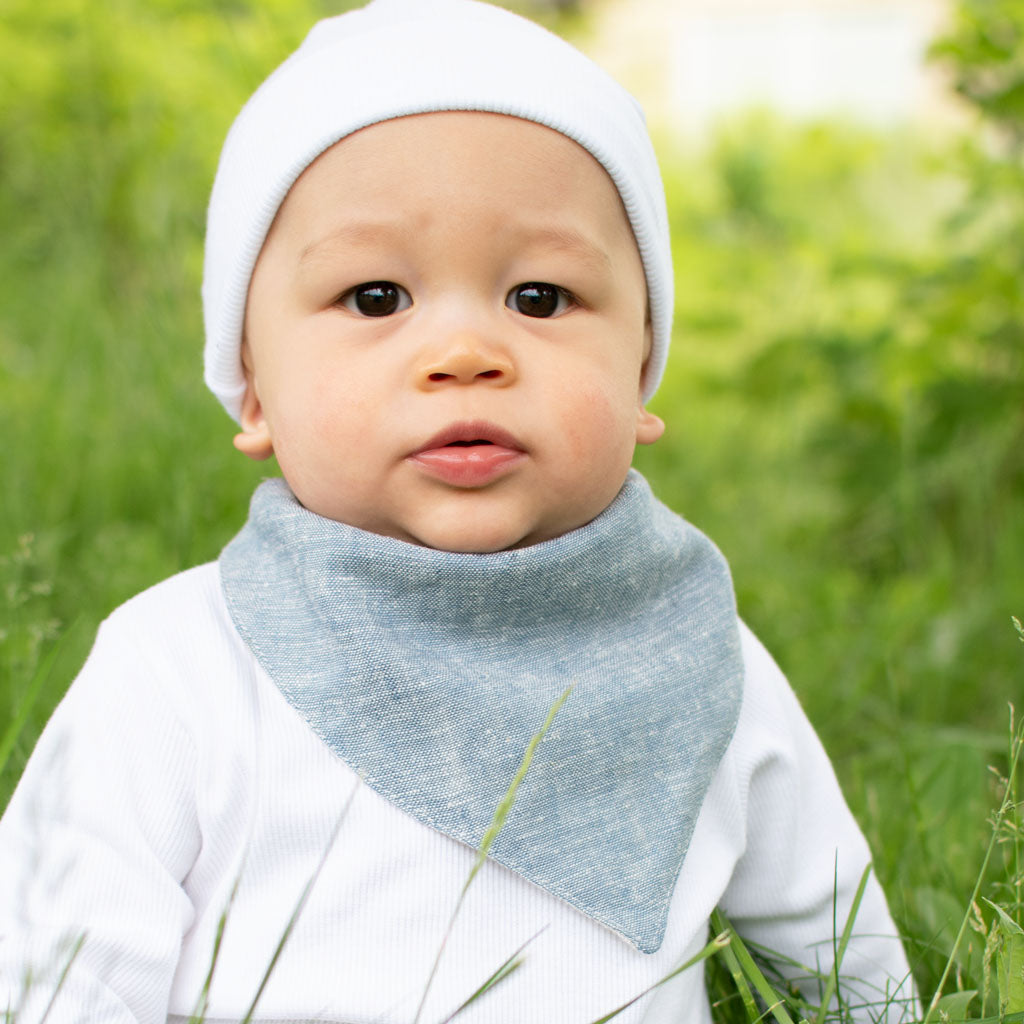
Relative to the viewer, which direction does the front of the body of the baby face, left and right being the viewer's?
facing the viewer
